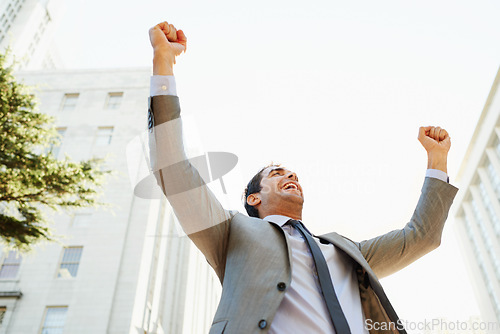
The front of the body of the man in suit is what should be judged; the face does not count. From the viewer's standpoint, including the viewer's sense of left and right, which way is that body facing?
facing the viewer and to the right of the viewer

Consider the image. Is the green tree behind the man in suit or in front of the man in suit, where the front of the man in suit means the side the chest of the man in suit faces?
behind

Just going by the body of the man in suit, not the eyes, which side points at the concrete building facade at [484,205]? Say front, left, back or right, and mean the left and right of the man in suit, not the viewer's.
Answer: left

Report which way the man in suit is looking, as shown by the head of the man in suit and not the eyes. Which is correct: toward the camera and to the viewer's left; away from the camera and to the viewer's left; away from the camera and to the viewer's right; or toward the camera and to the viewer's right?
toward the camera and to the viewer's right
